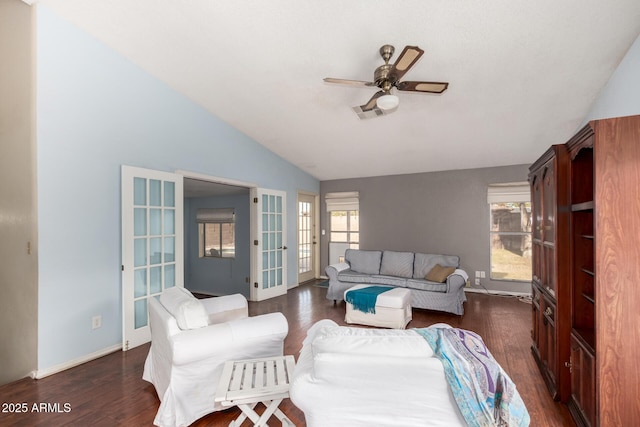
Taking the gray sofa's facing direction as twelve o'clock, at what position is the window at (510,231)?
The window is roughly at 8 o'clock from the gray sofa.

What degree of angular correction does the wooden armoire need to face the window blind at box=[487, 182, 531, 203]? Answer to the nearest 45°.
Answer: approximately 90° to its right

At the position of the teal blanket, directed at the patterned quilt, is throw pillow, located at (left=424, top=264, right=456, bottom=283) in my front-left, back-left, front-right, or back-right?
back-left

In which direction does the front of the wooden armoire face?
to the viewer's left

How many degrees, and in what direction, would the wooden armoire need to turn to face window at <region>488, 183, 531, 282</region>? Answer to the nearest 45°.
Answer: approximately 90° to its right

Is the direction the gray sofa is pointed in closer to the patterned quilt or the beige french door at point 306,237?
the patterned quilt

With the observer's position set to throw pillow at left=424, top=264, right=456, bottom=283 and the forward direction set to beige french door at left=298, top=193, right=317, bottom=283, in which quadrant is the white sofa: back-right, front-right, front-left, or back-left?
back-left
